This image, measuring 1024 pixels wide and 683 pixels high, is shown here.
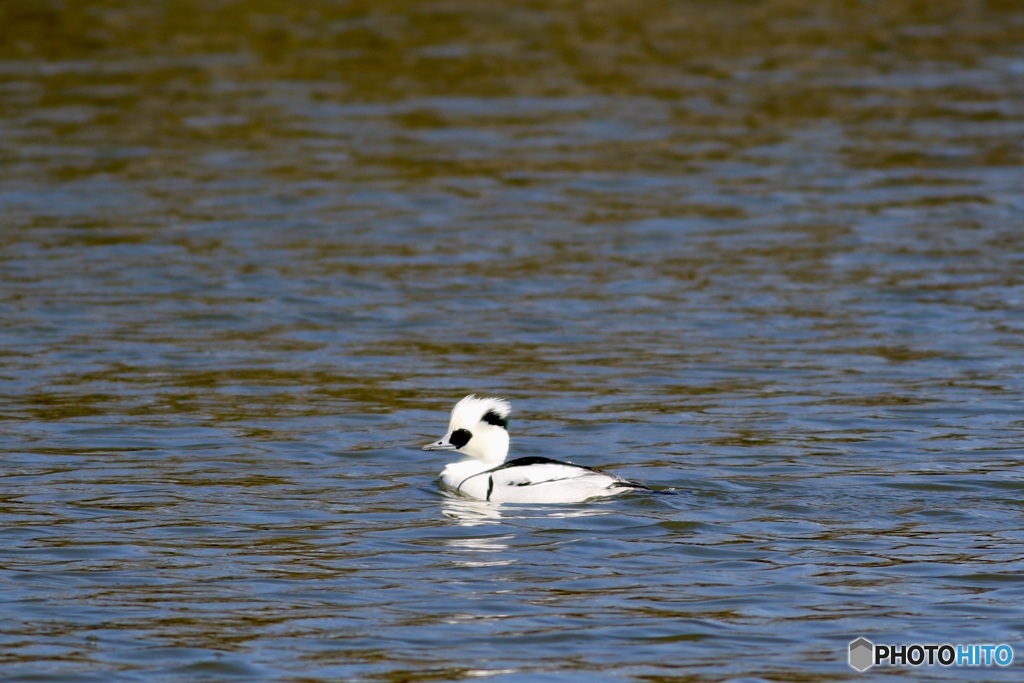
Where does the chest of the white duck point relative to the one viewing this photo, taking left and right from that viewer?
facing to the left of the viewer
